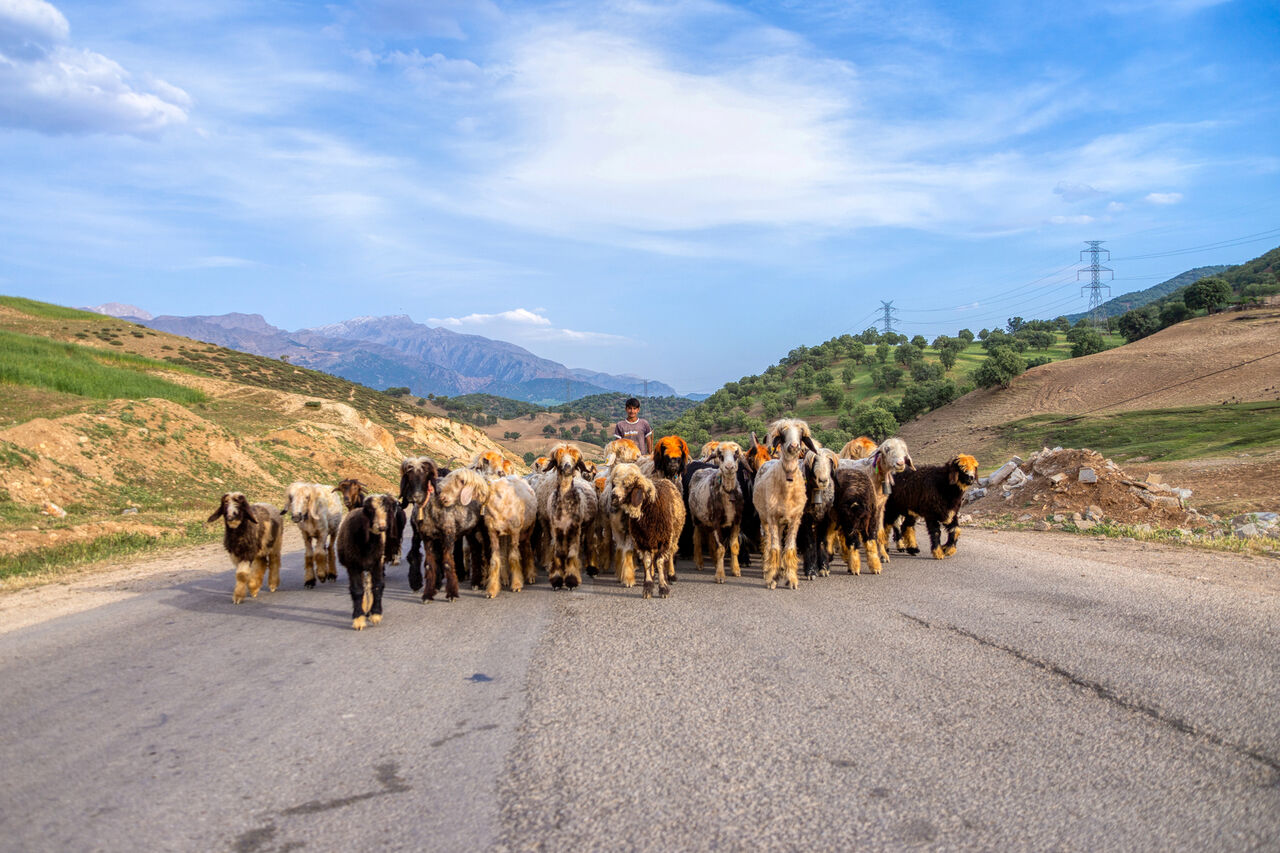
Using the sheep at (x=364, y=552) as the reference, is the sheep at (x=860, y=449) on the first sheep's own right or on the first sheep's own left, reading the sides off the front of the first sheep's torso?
on the first sheep's own left

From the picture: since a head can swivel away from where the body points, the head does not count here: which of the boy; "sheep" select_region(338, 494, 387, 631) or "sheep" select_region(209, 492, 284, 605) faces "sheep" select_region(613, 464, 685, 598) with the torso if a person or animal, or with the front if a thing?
the boy

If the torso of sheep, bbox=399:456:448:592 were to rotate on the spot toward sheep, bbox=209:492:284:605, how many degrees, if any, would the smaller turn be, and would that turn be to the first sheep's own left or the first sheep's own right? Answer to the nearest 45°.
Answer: approximately 90° to the first sheep's own right

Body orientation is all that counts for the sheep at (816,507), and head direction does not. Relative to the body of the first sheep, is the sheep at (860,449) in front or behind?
behind

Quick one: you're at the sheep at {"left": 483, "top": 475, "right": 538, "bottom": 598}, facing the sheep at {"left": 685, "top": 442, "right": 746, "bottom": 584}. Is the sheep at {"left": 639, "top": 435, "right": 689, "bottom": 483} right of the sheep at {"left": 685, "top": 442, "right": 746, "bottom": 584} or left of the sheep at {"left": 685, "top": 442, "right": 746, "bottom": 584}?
left

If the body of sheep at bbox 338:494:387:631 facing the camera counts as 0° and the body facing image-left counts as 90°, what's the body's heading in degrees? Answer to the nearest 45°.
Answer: approximately 0°

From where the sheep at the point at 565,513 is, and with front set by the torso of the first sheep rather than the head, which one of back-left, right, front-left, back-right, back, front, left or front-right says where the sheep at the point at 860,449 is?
back-left

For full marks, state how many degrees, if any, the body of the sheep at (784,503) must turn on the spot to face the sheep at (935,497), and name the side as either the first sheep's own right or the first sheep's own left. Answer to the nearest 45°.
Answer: approximately 135° to the first sheep's own left

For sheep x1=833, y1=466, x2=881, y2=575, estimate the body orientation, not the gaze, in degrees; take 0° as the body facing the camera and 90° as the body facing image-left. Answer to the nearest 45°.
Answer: approximately 0°
